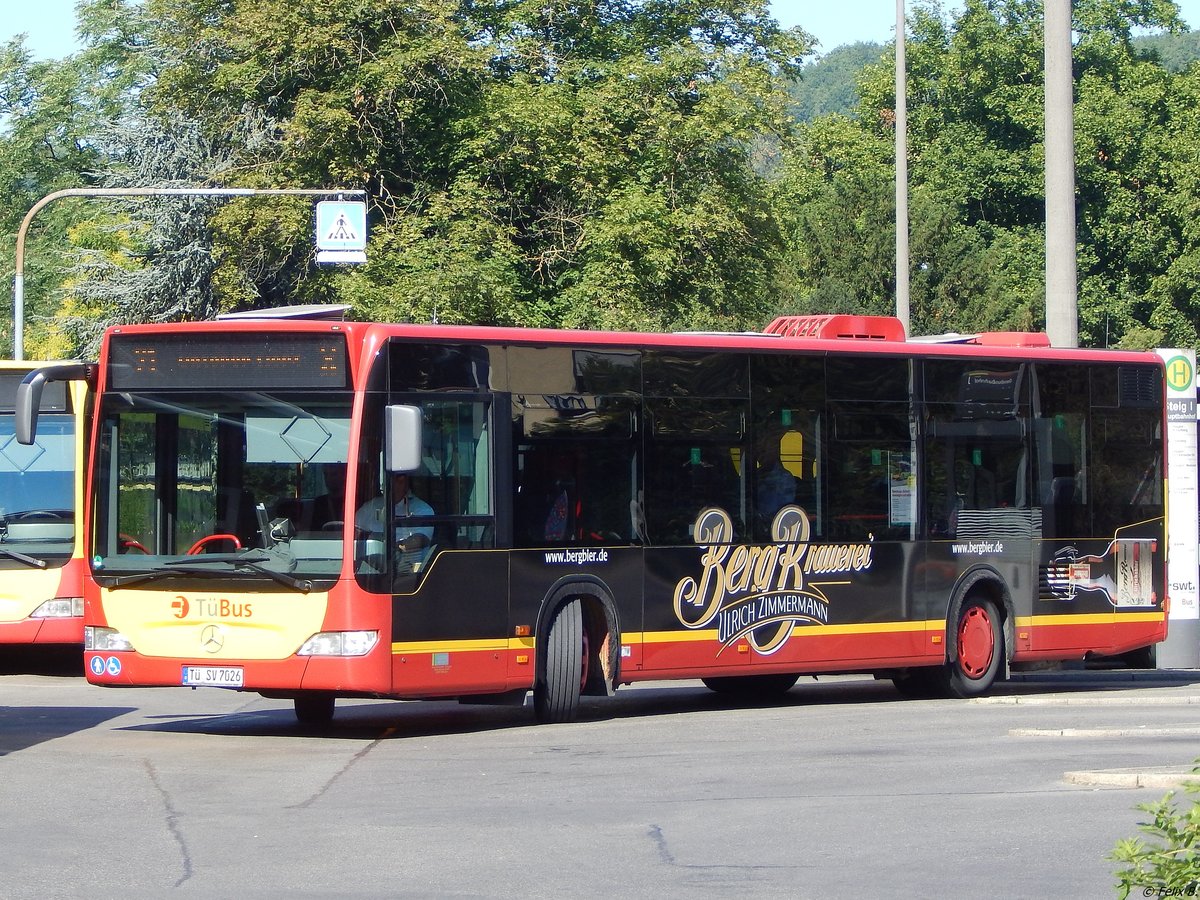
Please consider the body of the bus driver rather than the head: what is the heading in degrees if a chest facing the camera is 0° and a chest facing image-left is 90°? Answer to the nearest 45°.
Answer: approximately 45°

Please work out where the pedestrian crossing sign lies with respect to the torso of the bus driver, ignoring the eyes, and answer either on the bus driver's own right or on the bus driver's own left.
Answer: on the bus driver's own right

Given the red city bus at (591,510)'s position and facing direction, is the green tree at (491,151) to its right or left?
on its right

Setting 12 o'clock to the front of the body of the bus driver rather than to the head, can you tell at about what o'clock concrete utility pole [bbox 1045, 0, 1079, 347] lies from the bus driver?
The concrete utility pole is roughly at 6 o'clock from the bus driver.

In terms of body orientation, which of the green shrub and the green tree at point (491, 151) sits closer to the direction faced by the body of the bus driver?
the green shrub

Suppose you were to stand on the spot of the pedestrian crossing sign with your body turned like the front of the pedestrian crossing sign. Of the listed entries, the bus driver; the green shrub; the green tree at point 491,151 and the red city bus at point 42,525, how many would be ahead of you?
3

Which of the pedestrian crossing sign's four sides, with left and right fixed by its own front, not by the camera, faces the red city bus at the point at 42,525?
front

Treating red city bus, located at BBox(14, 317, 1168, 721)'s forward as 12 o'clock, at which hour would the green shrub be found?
The green shrub is roughly at 10 o'clock from the red city bus.

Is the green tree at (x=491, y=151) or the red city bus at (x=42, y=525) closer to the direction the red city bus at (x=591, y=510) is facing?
the red city bus

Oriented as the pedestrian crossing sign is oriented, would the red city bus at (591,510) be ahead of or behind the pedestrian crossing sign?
ahead

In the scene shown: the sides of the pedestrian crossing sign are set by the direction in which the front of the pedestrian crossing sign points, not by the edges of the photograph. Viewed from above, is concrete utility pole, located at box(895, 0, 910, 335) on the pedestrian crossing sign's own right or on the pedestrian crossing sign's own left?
on the pedestrian crossing sign's own left

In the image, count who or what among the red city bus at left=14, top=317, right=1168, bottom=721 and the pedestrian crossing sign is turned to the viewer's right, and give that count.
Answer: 0

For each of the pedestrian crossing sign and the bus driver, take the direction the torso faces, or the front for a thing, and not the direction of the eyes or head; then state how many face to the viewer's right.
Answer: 0

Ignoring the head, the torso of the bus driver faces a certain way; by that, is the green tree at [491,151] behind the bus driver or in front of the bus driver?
behind
